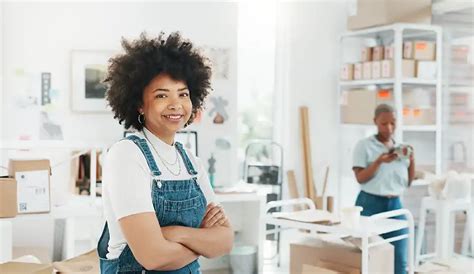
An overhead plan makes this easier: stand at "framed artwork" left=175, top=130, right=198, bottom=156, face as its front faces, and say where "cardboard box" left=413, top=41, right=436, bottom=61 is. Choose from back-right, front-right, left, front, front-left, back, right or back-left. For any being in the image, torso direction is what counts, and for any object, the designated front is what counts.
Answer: left

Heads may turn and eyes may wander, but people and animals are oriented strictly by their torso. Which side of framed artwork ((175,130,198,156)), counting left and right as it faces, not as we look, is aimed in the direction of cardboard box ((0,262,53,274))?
front

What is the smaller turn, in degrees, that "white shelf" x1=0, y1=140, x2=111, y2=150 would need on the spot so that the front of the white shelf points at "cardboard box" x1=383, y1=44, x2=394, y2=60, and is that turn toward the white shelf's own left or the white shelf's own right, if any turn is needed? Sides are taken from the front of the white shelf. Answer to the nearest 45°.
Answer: approximately 90° to the white shelf's own left

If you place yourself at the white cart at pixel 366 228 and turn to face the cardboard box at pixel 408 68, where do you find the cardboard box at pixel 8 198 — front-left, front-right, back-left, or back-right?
back-left

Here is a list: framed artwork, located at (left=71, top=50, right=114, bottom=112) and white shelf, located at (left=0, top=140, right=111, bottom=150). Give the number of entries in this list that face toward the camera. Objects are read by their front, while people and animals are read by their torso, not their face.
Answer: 2

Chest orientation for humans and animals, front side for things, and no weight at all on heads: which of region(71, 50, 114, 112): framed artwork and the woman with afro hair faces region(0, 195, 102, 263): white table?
the framed artwork

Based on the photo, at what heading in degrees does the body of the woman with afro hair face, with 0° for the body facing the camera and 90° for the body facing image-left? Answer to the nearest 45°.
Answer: approximately 315°

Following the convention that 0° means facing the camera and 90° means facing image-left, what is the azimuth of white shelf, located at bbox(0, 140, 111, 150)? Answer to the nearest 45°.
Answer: approximately 0°

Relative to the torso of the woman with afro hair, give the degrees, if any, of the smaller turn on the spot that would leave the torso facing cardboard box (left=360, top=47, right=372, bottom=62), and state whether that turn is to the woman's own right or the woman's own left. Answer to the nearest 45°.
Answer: approximately 90° to the woman's own left

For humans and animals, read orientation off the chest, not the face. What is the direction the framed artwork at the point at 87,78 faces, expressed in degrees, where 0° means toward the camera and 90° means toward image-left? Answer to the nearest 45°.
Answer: approximately 0°

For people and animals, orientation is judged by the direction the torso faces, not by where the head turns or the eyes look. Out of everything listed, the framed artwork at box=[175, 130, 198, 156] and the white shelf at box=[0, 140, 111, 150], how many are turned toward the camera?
2
